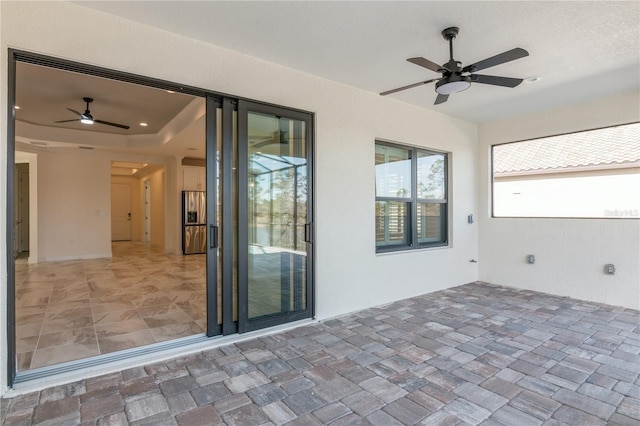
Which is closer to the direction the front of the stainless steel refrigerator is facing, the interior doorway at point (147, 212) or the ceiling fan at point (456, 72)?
the ceiling fan

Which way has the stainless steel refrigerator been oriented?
toward the camera

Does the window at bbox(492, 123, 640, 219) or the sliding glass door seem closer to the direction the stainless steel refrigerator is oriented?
the sliding glass door

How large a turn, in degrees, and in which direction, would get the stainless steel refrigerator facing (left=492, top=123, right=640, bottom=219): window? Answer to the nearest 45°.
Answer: approximately 45° to its left

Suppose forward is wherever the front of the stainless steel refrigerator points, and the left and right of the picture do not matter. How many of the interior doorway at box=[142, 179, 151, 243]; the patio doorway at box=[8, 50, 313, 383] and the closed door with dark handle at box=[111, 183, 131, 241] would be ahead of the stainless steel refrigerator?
1

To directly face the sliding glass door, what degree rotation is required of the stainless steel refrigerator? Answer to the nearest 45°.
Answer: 0° — it already faces it

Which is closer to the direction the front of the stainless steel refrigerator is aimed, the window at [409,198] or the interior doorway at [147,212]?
the window

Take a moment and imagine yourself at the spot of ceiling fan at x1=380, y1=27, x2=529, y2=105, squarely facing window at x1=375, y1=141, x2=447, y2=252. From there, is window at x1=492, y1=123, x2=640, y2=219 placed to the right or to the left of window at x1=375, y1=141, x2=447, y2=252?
right

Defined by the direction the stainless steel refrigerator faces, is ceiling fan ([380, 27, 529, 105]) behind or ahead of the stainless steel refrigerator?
ahead

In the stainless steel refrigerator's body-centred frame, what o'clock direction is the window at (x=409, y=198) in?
The window is roughly at 11 o'clock from the stainless steel refrigerator.

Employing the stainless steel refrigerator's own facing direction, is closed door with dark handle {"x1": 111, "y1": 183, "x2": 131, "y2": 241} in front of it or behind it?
behind

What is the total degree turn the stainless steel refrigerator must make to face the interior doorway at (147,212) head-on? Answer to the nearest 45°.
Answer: approximately 135° to its right
